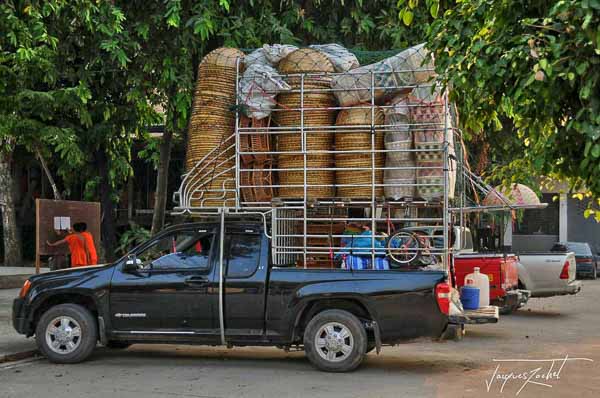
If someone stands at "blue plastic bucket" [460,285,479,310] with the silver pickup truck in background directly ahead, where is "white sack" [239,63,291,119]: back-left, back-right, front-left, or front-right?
back-left

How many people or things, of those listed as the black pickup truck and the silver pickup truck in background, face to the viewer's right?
0

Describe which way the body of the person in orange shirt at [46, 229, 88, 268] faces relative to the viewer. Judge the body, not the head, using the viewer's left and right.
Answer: facing away from the viewer and to the left of the viewer

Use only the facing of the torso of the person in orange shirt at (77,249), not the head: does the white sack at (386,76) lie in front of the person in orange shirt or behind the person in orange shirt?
behind

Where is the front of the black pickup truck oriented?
to the viewer's left

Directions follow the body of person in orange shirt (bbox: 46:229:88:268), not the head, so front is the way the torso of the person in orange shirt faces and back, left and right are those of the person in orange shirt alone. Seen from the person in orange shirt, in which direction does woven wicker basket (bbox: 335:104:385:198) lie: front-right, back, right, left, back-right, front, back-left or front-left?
back

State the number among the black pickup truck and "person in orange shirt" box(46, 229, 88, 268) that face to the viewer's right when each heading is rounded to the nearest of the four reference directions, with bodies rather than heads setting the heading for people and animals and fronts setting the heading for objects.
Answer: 0
